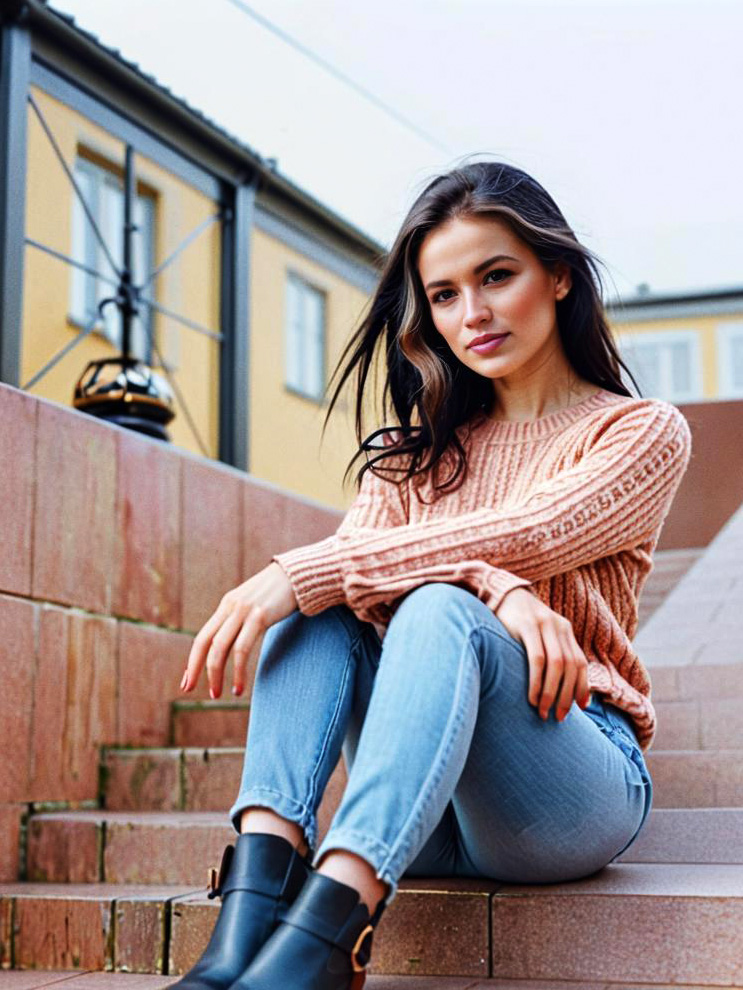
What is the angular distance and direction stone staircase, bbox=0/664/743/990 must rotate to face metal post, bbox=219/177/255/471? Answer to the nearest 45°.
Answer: approximately 180°

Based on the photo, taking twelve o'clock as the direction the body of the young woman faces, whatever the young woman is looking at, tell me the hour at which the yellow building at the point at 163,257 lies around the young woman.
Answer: The yellow building is roughly at 4 o'clock from the young woman.

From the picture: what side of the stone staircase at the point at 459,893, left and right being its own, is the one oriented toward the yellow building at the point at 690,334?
back

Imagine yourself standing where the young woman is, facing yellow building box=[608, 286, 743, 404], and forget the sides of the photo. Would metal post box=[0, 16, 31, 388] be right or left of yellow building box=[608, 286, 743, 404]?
left

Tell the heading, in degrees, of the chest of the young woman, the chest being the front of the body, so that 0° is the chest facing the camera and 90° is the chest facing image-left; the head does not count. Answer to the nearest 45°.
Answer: approximately 45°

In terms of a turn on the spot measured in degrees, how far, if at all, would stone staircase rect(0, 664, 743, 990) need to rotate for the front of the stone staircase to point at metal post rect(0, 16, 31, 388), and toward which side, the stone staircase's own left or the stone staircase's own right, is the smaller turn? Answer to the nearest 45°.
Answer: approximately 135° to the stone staircase's own right

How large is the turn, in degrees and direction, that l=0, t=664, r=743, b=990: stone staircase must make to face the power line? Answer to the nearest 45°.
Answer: approximately 180°

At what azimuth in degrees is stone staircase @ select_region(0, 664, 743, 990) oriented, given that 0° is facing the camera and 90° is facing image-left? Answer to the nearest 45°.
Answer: approximately 0°
